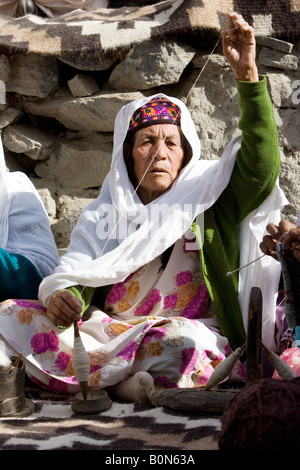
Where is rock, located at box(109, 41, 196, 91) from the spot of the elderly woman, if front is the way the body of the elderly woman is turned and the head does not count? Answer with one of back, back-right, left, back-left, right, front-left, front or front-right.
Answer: back

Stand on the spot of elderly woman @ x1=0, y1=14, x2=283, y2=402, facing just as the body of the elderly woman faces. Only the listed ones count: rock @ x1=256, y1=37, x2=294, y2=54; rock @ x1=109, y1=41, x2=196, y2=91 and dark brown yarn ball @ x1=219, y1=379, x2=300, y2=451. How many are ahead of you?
1

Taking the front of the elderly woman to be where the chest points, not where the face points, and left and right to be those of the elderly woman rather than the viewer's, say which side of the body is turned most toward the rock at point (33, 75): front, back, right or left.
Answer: back

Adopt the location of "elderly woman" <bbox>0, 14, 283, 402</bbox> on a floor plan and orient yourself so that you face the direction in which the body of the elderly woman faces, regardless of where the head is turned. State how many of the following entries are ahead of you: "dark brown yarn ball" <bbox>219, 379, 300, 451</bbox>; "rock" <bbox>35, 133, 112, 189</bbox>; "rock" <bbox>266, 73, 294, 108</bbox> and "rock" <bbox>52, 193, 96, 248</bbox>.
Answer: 1

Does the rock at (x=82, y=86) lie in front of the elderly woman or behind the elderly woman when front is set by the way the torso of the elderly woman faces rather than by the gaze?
behind

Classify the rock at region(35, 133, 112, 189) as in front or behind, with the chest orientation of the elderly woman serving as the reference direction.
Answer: behind

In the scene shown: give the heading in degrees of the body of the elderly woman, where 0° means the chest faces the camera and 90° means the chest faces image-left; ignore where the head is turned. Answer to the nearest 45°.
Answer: approximately 0°

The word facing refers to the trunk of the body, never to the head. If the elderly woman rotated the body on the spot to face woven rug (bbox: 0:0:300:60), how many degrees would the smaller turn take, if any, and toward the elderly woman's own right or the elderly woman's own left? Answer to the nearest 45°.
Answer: approximately 180°
